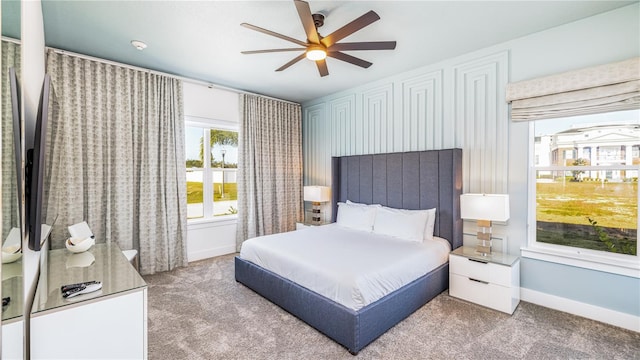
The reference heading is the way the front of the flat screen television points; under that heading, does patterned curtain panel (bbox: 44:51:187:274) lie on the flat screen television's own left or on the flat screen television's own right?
on the flat screen television's own left

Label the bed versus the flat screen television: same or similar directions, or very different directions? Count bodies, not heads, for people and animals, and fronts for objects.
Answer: very different directions

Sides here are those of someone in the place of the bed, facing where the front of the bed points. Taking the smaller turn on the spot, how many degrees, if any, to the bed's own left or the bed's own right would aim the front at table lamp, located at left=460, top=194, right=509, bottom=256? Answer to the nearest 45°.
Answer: approximately 135° to the bed's own left

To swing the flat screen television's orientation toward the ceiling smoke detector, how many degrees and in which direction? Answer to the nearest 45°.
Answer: approximately 45° to its left

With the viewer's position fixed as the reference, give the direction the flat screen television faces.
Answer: facing to the right of the viewer

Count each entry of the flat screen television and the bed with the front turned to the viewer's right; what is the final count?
1

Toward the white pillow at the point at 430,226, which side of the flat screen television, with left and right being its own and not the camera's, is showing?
front

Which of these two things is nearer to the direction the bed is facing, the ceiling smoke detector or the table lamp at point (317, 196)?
the ceiling smoke detector

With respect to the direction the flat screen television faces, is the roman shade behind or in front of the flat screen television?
in front
